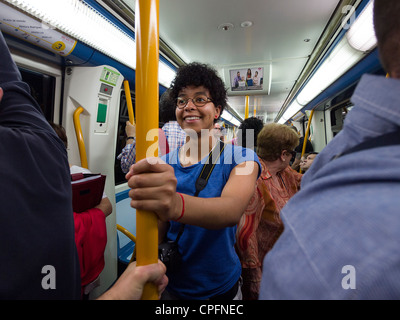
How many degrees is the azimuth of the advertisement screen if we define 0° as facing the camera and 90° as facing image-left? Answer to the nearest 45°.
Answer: approximately 0°

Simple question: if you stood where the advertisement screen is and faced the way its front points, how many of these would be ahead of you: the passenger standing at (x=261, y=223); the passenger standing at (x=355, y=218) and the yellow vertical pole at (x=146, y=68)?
3

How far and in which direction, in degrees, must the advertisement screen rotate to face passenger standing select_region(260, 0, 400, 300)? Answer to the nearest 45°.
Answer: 0° — it already faces them

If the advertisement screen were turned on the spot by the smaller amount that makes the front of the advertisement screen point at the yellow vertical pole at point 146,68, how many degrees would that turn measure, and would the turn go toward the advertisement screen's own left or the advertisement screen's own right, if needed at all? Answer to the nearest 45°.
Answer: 0° — it already faces it

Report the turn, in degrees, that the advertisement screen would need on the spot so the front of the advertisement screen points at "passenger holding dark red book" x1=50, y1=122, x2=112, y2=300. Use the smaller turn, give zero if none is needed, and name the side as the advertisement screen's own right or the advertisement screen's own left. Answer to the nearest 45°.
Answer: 0° — it already faces them

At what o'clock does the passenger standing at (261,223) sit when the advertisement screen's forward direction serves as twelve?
The passenger standing is roughly at 12 o'clock from the advertisement screen.

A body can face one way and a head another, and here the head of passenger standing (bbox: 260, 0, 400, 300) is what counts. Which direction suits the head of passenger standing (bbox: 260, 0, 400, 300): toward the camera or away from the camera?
away from the camera

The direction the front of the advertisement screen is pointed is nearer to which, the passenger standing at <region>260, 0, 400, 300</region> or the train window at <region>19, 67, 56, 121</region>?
the passenger standing

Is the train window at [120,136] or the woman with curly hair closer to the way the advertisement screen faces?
the woman with curly hair

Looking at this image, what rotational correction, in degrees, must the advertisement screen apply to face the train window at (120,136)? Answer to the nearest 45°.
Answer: approximately 45° to its right

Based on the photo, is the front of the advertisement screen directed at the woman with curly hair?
yes

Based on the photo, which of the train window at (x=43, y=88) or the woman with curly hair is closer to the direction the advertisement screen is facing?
the woman with curly hair

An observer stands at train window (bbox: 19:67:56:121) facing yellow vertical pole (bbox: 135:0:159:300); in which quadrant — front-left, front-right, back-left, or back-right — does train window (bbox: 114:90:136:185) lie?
back-left

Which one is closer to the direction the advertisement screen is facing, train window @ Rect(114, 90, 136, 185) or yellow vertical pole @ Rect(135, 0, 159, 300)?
the yellow vertical pole

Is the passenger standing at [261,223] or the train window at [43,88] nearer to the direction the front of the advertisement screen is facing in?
the passenger standing
